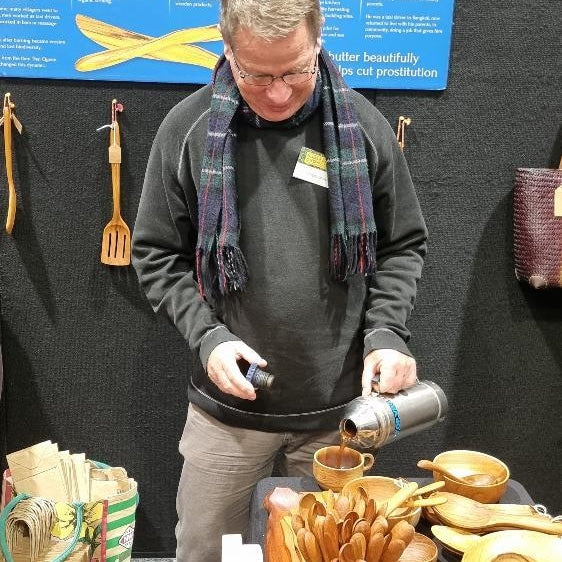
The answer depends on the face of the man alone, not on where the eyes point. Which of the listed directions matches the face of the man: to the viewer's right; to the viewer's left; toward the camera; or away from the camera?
toward the camera

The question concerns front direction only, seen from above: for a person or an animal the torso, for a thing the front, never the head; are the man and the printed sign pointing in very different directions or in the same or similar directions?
same or similar directions

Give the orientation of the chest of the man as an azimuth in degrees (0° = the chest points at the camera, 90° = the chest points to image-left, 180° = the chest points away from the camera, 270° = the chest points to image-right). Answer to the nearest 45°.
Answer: approximately 0°

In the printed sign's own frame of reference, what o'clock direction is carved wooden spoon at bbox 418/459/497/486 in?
The carved wooden spoon is roughly at 11 o'clock from the printed sign.

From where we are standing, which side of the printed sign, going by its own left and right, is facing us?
front

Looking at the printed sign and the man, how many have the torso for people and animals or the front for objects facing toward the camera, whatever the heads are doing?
2

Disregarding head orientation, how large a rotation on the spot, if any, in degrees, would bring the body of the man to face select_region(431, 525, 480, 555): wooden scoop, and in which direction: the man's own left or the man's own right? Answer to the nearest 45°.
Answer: approximately 45° to the man's own left

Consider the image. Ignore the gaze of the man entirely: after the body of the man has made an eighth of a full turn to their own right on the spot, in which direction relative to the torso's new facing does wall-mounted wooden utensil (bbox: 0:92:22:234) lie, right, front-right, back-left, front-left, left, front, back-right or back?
right

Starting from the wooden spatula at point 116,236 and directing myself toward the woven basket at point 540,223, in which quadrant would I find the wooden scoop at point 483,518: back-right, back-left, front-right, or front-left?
front-right

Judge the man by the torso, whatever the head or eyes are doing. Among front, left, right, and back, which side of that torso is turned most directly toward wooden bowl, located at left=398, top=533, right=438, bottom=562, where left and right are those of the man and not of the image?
front
